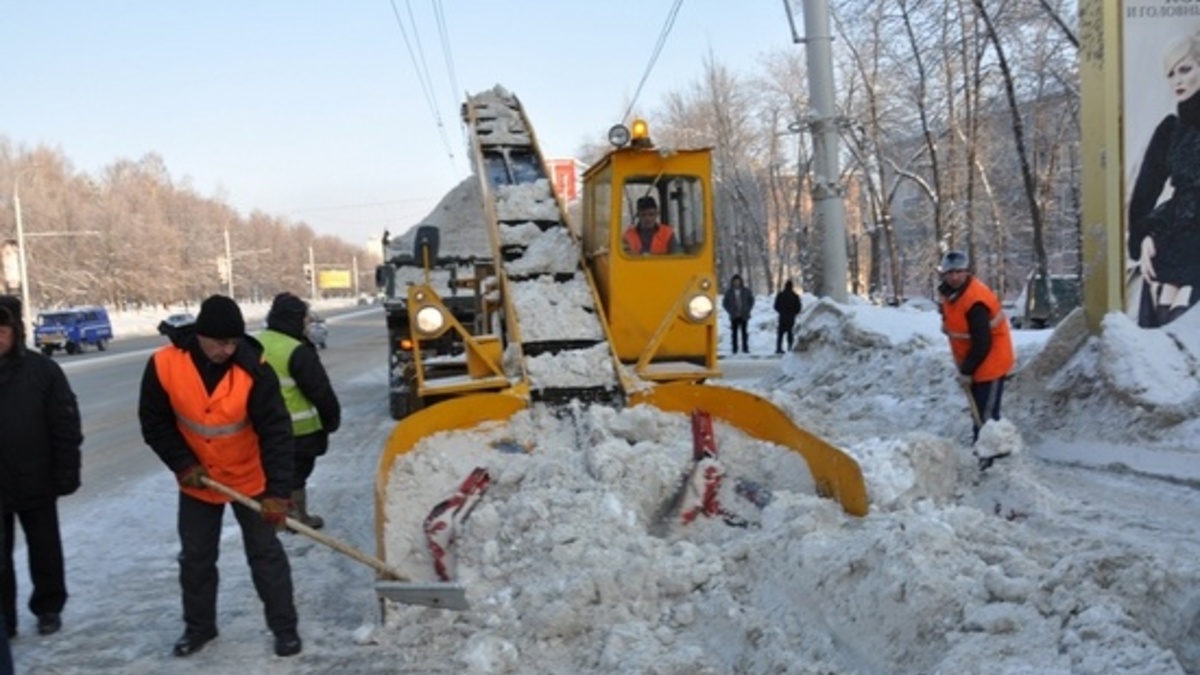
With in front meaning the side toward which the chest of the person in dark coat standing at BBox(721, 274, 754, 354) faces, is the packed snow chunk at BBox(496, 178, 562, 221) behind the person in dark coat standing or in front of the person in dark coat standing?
in front

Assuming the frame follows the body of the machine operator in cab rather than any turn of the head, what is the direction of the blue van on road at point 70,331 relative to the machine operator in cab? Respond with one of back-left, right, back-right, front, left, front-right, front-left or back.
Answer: back-right

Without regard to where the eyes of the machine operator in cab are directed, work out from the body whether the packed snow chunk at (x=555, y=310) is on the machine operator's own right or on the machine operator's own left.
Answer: on the machine operator's own right

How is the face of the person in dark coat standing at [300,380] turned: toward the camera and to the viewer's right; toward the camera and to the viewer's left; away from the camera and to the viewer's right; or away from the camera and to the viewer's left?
away from the camera and to the viewer's right

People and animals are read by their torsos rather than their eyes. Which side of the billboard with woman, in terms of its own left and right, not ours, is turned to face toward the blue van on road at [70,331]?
right

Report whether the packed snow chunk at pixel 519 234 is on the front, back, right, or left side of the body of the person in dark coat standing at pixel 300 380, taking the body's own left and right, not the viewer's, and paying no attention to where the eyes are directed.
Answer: front

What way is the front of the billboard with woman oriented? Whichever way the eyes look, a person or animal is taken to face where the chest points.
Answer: toward the camera

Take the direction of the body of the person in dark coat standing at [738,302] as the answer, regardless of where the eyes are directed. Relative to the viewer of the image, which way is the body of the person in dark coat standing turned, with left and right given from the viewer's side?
facing the viewer

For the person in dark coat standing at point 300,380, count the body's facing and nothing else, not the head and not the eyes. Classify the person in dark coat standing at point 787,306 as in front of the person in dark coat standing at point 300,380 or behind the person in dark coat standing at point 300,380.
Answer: in front

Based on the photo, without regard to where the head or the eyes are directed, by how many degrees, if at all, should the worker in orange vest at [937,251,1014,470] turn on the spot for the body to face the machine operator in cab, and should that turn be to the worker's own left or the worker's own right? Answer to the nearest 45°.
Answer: approximately 45° to the worker's own right

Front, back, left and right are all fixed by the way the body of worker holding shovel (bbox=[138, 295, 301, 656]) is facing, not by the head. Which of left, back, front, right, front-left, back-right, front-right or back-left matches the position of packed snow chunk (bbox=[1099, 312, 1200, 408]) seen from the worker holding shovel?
left

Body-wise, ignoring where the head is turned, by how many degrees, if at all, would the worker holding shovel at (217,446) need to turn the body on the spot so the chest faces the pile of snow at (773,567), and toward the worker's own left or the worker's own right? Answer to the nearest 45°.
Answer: approximately 45° to the worker's own left
